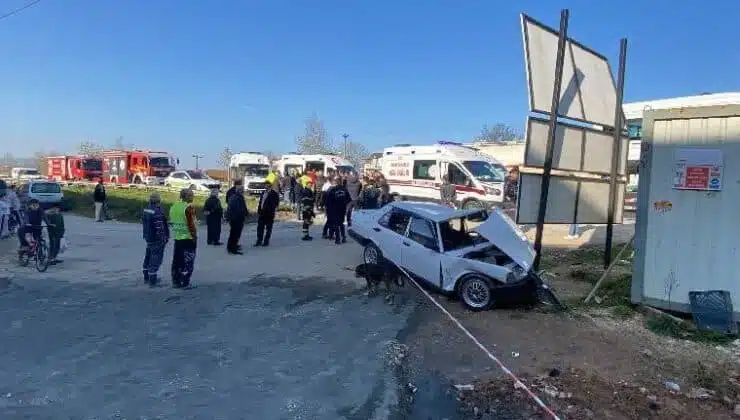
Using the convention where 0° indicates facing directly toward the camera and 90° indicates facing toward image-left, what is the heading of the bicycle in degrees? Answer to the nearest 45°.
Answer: approximately 315°

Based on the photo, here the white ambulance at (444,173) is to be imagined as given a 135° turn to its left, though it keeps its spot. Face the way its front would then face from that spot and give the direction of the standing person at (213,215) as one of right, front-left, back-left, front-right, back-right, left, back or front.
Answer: back-left

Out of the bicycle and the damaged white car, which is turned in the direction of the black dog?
the bicycle

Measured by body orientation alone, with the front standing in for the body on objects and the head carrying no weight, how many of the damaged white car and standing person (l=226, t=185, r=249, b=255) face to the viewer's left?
0

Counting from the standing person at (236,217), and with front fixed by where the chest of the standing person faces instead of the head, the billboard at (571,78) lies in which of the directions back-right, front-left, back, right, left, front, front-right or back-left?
front-right

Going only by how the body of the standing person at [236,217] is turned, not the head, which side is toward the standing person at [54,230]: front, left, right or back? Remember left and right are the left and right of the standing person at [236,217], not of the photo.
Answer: back

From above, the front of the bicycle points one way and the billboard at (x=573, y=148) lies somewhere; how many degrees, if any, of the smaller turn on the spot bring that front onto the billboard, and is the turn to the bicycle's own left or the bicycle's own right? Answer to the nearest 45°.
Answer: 0° — it already faces it

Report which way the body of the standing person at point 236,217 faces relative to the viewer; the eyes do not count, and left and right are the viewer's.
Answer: facing to the right of the viewer

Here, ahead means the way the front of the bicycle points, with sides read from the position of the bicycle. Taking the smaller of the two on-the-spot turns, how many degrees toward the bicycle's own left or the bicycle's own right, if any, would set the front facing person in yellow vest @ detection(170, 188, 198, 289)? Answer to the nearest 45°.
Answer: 0° — it already faces them

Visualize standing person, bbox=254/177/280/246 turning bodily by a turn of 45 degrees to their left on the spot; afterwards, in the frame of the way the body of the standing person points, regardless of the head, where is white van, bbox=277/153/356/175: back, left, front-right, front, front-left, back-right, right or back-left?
front

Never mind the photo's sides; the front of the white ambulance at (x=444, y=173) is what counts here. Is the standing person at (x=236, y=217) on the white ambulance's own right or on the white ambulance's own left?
on the white ambulance's own right

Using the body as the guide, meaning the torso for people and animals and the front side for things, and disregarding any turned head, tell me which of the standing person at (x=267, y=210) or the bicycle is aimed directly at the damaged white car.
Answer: the bicycle

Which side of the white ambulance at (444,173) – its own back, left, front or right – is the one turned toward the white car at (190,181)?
back

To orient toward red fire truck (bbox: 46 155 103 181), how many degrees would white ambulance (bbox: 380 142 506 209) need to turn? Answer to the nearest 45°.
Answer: approximately 180°

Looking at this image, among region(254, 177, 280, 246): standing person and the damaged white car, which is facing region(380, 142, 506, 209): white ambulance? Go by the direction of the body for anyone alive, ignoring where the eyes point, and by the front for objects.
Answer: the standing person
